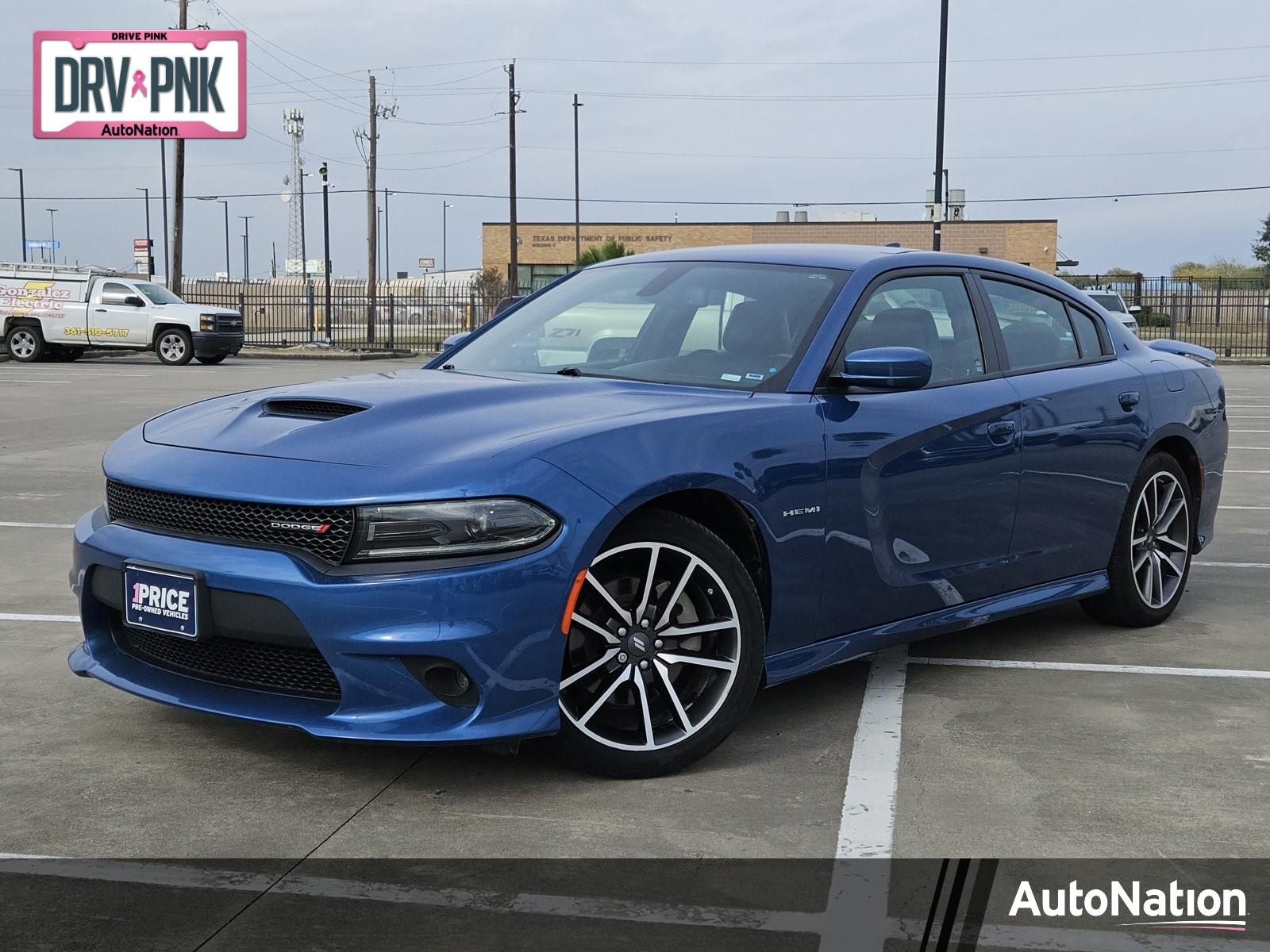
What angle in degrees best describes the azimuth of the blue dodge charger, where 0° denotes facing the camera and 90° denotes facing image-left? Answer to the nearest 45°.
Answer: approximately 45°

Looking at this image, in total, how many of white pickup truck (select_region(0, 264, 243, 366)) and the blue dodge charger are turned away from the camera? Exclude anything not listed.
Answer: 0

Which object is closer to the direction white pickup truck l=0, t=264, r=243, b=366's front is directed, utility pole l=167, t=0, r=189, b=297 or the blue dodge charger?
the blue dodge charger

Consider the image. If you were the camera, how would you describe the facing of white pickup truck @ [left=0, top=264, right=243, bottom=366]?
facing the viewer and to the right of the viewer

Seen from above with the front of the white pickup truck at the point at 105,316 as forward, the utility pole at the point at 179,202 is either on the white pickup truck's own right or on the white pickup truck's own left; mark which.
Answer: on the white pickup truck's own left

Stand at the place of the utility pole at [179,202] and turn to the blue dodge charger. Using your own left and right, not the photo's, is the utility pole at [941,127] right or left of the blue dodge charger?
left

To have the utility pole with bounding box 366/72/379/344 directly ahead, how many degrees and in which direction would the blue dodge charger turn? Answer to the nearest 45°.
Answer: approximately 135° to its right

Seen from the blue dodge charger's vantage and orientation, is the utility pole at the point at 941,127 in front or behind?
behind

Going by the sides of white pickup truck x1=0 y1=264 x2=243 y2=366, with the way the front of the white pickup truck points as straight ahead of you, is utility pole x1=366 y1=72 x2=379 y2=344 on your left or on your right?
on your left

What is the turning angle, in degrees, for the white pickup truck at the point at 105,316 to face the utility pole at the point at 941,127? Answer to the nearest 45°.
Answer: approximately 45° to its left

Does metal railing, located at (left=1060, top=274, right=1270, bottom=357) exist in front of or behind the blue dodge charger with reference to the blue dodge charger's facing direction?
behind
